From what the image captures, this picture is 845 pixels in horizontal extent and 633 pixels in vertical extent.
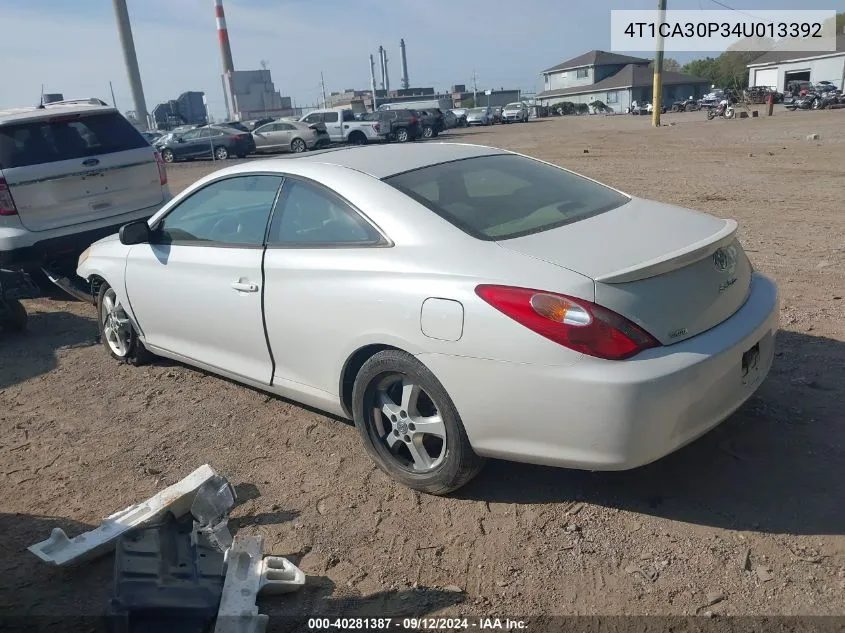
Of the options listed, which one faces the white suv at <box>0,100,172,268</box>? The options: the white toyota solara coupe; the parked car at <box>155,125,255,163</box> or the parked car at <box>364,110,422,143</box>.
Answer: the white toyota solara coupe

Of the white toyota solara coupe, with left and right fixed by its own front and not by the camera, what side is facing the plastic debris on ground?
left

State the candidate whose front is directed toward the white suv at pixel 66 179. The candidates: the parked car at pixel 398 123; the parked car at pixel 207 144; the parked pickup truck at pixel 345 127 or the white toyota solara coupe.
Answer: the white toyota solara coupe

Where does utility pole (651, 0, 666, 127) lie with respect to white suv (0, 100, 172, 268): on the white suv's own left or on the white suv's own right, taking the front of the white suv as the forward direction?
on the white suv's own right

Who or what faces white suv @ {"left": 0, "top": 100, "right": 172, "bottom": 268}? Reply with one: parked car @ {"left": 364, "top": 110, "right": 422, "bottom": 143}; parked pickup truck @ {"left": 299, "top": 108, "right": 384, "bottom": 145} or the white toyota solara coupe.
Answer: the white toyota solara coupe

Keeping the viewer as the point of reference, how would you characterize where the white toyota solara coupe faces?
facing away from the viewer and to the left of the viewer

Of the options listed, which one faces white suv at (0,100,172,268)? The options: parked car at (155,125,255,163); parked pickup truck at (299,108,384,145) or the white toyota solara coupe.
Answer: the white toyota solara coupe

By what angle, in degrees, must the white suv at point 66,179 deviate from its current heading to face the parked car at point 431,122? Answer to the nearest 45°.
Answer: approximately 90° to its right

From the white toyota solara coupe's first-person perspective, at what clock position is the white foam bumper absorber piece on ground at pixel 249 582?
The white foam bumper absorber piece on ground is roughly at 9 o'clock from the white toyota solara coupe.

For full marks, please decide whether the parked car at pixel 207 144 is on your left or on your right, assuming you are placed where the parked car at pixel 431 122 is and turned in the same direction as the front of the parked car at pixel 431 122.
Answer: on your right

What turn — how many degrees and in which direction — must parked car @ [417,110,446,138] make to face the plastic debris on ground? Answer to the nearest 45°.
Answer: approximately 90° to its left

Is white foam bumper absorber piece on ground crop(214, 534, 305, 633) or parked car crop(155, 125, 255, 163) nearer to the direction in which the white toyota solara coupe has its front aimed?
the parked car

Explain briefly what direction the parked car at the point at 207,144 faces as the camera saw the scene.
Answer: facing away from the viewer and to the left of the viewer
